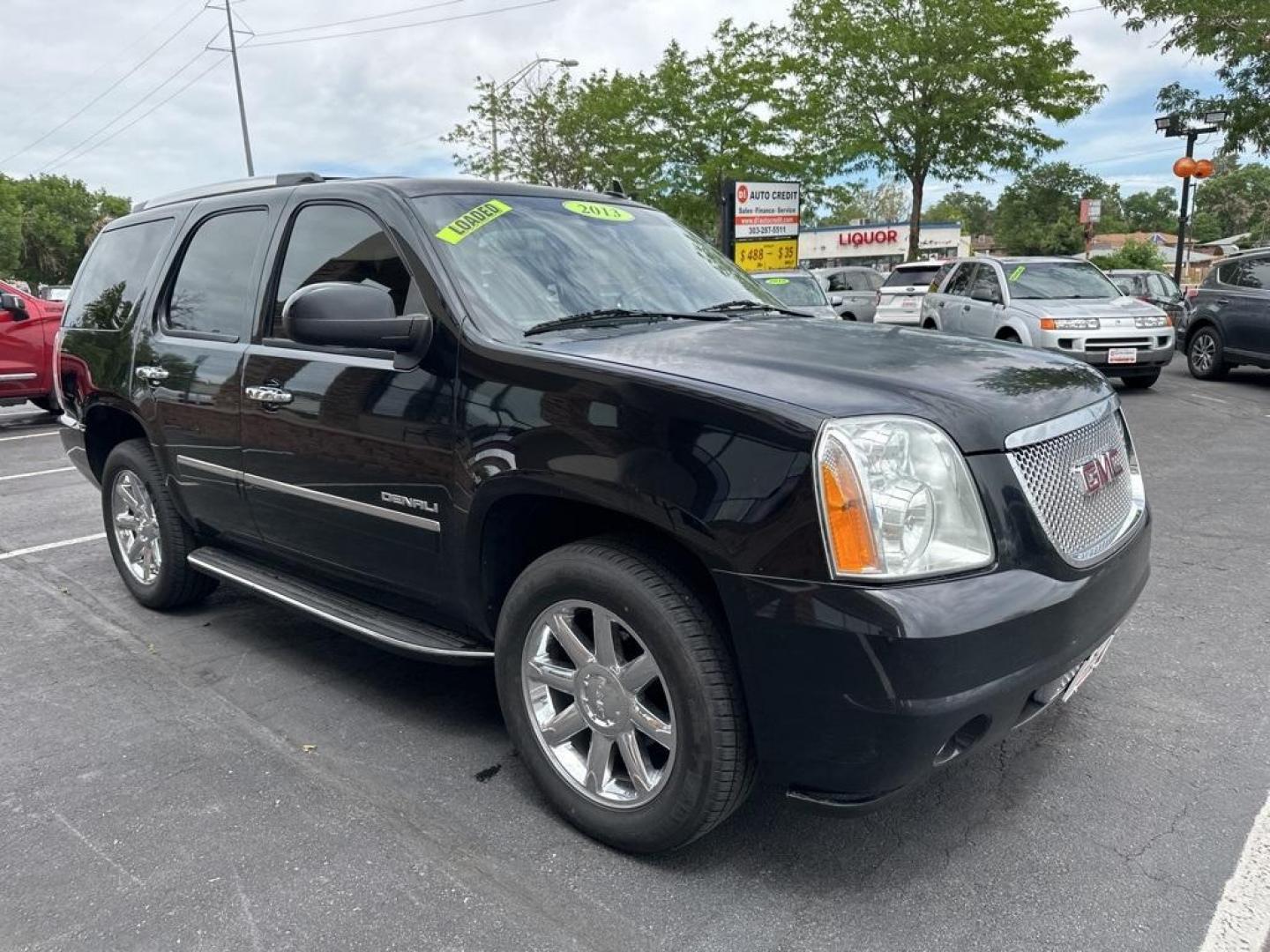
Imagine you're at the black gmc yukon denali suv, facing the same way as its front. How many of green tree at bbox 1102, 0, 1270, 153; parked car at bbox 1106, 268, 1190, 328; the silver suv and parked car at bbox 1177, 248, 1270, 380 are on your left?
4

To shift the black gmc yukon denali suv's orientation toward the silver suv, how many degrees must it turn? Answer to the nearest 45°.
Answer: approximately 90° to its left

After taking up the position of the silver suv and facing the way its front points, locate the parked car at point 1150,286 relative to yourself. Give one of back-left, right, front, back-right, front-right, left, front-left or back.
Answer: back-left

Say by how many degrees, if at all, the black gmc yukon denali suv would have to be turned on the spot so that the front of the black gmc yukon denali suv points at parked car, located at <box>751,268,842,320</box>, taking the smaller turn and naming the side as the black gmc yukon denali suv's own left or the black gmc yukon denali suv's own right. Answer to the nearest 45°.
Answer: approximately 135° to the black gmc yukon denali suv's own left

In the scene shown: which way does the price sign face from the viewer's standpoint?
toward the camera

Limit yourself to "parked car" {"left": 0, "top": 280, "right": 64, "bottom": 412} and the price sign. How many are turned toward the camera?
1

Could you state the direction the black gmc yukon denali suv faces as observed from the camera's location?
facing the viewer and to the right of the viewer

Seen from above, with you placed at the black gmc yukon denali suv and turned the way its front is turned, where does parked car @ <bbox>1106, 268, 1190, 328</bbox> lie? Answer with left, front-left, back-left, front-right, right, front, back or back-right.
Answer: left
